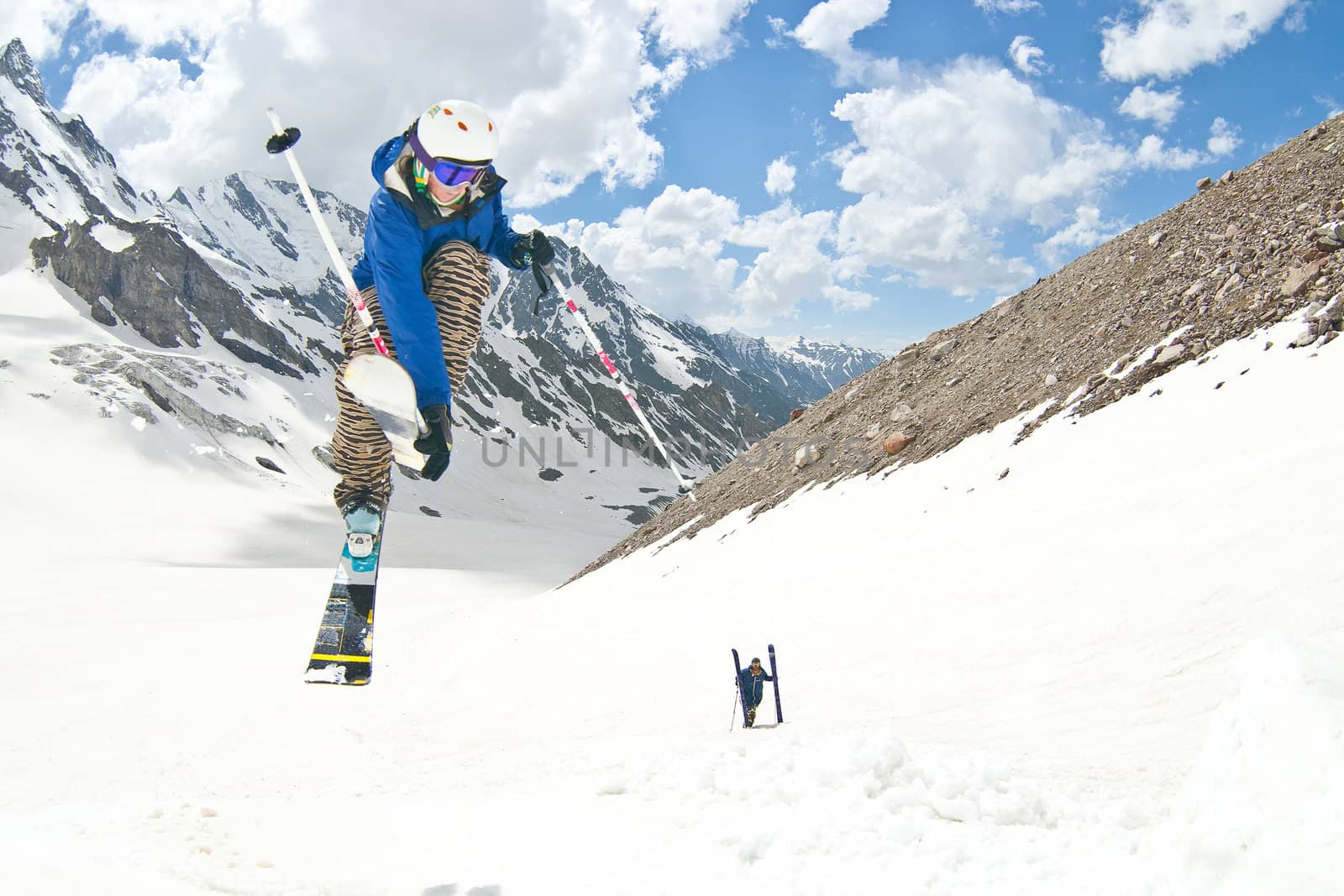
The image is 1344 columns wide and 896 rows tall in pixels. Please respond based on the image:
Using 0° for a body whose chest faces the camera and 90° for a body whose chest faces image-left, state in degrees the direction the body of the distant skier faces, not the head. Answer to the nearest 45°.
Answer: approximately 0°

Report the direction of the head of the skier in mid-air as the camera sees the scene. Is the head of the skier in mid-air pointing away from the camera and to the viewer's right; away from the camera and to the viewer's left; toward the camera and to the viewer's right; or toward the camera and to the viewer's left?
toward the camera and to the viewer's right

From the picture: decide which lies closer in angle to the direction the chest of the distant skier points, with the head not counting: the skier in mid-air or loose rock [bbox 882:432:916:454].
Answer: the skier in mid-air

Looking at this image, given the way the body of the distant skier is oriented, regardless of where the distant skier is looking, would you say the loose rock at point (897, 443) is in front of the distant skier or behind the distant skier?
behind

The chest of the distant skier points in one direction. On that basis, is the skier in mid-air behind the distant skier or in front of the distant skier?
in front
